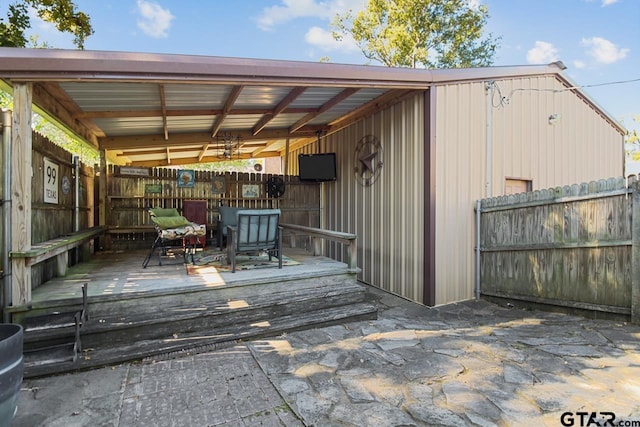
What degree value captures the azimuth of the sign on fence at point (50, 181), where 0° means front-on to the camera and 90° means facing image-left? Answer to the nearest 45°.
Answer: approximately 315°

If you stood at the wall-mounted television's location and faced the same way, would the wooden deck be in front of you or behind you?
in front

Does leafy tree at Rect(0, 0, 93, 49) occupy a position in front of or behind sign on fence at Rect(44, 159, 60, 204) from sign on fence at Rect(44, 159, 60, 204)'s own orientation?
behind

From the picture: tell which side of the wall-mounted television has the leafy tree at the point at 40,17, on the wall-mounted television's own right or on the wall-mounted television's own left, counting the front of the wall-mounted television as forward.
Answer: on the wall-mounted television's own right

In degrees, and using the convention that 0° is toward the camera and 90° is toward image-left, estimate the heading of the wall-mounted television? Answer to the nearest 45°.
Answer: approximately 45°

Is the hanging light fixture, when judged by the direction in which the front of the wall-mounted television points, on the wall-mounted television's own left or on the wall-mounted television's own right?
on the wall-mounted television's own right

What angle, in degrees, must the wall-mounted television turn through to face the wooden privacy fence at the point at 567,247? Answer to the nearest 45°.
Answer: approximately 90° to its left

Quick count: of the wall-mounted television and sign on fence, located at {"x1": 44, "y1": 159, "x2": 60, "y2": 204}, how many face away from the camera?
0

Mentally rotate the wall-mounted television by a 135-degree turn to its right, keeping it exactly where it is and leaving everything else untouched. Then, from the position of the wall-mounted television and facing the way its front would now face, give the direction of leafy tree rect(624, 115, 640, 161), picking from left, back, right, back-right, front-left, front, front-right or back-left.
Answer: front-right
